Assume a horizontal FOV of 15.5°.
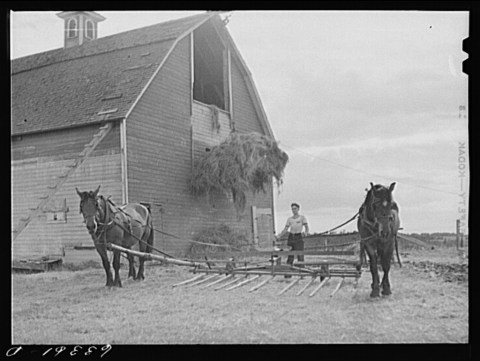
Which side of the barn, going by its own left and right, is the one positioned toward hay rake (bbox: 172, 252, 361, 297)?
front

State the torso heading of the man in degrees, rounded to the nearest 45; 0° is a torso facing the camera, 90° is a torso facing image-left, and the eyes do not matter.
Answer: approximately 0°

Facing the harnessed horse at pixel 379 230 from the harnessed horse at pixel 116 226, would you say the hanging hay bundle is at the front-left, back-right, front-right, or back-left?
front-left

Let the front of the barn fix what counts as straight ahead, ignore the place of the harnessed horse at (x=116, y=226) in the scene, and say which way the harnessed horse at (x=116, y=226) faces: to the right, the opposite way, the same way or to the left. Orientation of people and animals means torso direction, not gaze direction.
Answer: to the right

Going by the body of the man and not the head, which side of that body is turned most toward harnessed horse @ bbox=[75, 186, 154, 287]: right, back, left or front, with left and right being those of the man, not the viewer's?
right

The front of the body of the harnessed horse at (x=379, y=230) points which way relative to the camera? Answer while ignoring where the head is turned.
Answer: toward the camera

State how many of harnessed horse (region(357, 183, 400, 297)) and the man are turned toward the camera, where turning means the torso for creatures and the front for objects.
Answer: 2

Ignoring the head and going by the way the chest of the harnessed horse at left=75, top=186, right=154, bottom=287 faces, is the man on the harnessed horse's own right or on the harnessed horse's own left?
on the harnessed horse's own left

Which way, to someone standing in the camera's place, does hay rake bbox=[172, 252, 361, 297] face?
facing the viewer and to the left of the viewer

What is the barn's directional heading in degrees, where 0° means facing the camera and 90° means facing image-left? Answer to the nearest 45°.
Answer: approximately 315°
